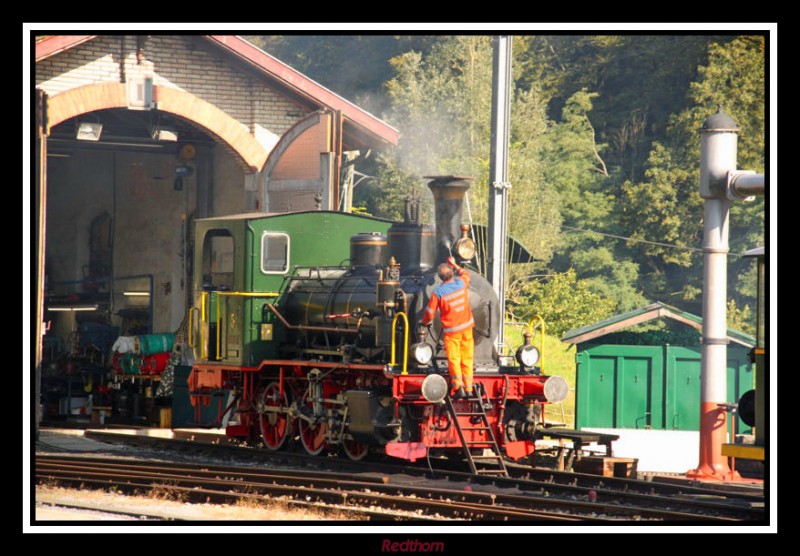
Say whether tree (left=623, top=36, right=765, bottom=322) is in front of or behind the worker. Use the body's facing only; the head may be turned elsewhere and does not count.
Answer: in front

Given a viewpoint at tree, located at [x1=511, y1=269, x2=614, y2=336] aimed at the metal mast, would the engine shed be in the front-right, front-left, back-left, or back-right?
front-right

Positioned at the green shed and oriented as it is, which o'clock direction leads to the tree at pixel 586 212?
The tree is roughly at 6 o'clock from the green shed.

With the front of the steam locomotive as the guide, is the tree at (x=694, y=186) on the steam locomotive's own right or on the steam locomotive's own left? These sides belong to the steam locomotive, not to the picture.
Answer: on the steam locomotive's own left

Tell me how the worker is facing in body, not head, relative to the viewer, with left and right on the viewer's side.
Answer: facing away from the viewer

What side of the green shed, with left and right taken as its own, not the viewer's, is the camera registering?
front

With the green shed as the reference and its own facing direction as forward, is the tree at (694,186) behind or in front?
behind

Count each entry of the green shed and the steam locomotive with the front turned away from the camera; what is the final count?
0

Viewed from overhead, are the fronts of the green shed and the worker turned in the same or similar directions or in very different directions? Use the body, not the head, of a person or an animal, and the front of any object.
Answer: very different directions

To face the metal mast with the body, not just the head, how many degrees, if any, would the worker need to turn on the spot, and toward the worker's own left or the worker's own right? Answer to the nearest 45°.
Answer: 0° — they already face it

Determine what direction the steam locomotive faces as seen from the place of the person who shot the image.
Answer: facing the viewer and to the right of the viewer

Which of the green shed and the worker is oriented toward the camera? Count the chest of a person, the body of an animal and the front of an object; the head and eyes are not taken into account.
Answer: the green shed

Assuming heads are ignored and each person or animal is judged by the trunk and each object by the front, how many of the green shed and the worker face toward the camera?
1
